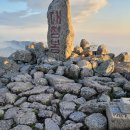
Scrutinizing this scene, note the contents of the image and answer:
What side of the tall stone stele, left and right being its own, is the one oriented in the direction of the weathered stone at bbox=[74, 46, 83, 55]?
back

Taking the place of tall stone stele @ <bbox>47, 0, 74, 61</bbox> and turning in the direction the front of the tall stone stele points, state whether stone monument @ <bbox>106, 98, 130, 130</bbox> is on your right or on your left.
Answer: on your left

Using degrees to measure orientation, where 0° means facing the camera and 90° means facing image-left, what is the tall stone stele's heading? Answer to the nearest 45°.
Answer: approximately 45°

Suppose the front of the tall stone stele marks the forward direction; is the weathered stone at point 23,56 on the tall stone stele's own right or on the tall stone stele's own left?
on the tall stone stele's own right

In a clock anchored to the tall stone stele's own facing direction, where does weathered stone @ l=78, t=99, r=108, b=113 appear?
The weathered stone is roughly at 10 o'clock from the tall stone stele.

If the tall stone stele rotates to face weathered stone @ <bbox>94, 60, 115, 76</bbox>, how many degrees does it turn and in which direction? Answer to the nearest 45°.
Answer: approximately 90° to its left
